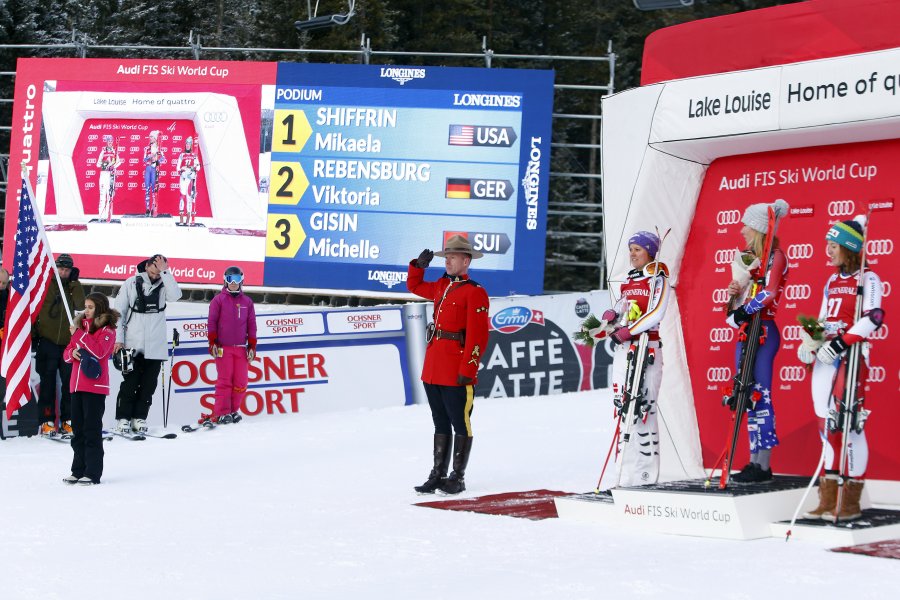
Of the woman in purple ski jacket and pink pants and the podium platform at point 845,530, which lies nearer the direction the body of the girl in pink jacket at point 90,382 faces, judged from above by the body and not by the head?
the podium platform

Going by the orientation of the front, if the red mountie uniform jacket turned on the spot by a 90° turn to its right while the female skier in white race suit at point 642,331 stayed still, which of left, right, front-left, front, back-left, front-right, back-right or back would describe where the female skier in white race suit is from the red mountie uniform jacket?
back

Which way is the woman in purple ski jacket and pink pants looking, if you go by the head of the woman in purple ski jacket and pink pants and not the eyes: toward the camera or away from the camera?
toward the camera

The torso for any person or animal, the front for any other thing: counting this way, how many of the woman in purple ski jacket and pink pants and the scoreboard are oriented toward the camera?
2

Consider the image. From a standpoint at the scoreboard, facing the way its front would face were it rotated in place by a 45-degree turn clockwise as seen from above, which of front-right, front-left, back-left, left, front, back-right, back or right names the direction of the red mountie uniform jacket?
front-left

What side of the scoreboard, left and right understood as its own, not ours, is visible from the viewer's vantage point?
front

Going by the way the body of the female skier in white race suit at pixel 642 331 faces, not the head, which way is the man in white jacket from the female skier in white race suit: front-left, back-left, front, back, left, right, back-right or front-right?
right

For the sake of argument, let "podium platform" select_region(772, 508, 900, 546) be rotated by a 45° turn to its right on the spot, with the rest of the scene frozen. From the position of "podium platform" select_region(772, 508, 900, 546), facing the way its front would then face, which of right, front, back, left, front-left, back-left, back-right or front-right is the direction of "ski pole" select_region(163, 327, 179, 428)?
front-right

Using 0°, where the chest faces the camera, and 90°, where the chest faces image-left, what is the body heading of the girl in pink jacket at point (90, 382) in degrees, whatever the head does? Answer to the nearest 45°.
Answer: approximately 45°

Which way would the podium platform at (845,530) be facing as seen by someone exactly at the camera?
facing the viewer and to the left of the viewer

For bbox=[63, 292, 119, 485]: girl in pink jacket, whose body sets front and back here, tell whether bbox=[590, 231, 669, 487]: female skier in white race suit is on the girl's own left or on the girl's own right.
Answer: on the girl's own left

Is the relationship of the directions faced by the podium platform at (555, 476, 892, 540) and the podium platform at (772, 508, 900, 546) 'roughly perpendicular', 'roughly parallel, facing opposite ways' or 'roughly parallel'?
roughly parallel

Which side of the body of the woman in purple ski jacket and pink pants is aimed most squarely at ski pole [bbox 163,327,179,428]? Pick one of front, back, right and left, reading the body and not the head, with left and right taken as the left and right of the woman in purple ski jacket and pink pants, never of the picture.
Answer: right
